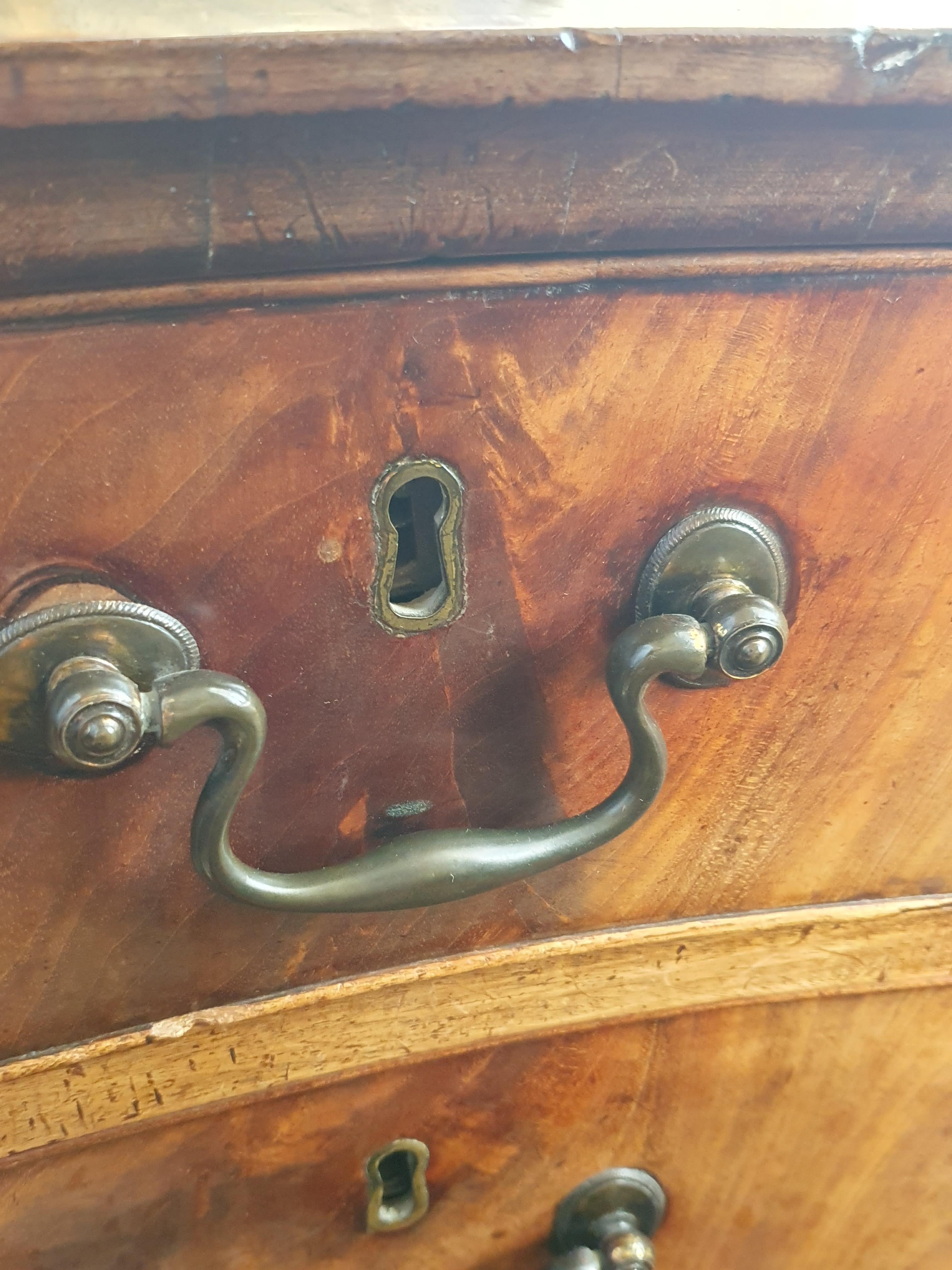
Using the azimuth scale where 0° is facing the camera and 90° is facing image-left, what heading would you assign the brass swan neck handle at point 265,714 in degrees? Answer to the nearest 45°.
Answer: approximately 0°
